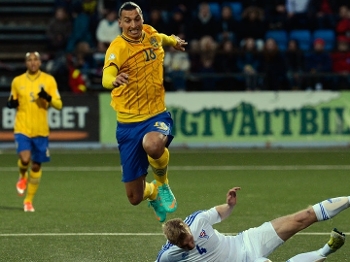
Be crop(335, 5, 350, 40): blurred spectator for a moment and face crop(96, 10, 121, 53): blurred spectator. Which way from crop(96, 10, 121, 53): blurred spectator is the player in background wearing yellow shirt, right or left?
left

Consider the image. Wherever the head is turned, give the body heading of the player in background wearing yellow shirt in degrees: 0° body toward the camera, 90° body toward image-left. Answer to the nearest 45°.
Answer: approximately 0°

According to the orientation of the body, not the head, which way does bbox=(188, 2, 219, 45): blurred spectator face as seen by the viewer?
toward the camera

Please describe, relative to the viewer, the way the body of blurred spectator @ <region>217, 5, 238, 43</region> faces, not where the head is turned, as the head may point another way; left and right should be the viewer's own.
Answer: facing the viewer

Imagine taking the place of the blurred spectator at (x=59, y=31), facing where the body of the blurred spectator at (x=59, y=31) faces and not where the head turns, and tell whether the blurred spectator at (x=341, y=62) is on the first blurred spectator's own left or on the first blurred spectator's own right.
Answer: on the first blurred spectator's own left

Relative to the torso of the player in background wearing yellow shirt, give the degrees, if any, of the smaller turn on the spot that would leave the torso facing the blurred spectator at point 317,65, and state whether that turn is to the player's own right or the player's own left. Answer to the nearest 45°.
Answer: approximately 135° to the player's own left

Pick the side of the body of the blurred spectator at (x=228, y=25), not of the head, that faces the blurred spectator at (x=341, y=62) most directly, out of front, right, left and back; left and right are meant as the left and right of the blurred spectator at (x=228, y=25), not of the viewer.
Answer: left

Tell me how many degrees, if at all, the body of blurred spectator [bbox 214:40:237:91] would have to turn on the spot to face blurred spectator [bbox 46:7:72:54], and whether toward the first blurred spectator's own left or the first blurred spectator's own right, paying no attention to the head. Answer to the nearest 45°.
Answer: approximately 90° to the first blurred spectator's own right

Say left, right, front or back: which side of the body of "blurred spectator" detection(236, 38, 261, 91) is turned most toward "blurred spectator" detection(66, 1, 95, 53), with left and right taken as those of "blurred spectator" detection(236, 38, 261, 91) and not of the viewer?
right

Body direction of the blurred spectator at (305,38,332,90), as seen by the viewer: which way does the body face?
toward the camera
